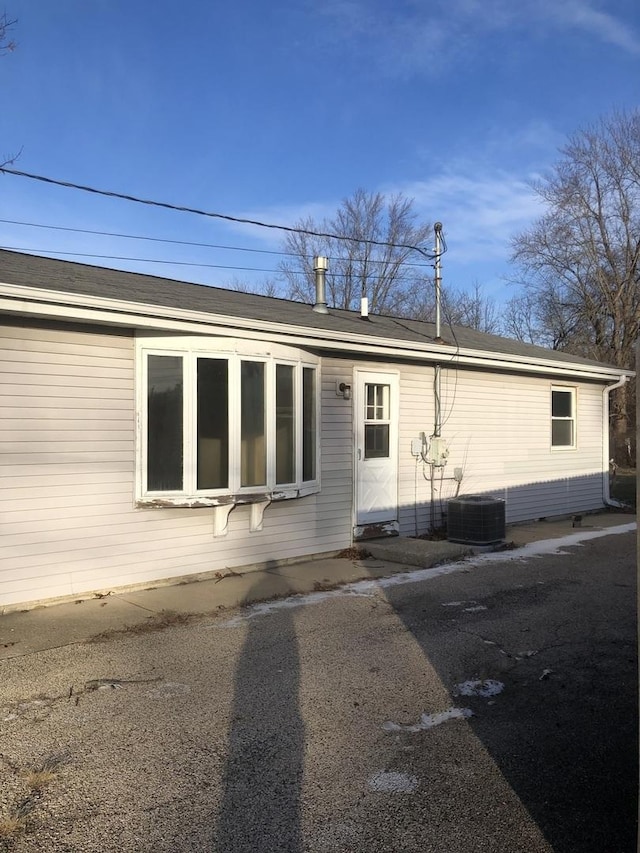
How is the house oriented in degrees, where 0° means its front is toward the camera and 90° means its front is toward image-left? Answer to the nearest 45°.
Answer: approximately 315°

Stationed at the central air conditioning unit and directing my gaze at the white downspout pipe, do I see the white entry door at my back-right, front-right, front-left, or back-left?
back-left

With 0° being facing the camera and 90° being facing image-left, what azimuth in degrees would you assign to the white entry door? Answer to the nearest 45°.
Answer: approximately 315°

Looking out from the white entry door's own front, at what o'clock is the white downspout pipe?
The white downspout pipe is roughly at 9 o'clock from the white entry door.
